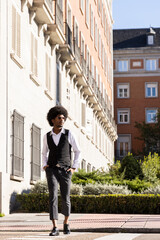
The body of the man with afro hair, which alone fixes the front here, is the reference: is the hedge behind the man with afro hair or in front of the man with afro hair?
behind

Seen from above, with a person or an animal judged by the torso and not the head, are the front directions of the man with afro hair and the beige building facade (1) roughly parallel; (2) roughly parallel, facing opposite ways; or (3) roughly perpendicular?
roughly perpendicular

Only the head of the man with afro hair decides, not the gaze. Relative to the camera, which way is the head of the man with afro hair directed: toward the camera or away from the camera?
toward the camera

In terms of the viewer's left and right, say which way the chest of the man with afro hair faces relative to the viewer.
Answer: facing the viewer

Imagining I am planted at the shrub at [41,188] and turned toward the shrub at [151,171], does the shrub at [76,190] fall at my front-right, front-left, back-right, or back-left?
front-right

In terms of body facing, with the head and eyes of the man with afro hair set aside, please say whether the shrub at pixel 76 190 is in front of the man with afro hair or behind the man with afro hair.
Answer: behind

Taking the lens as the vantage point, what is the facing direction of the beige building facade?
facing to the right of the viewer

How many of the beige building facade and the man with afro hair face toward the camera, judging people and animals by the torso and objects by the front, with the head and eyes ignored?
1

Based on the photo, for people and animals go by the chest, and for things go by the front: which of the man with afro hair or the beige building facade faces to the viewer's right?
the beige building facade

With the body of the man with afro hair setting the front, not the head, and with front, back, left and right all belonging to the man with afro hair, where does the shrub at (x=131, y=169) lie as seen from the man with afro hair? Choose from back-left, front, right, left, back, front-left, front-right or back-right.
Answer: back
